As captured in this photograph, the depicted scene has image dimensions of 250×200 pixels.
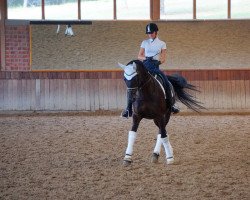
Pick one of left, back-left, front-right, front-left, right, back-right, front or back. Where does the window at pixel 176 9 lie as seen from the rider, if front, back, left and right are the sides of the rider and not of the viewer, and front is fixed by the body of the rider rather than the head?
back

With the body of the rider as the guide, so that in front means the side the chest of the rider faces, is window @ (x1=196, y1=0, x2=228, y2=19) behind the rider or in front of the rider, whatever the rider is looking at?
behind

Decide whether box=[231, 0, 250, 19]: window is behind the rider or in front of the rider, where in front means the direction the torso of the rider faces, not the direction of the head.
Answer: behind

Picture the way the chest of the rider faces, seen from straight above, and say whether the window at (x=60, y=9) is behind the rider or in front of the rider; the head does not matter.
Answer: behind

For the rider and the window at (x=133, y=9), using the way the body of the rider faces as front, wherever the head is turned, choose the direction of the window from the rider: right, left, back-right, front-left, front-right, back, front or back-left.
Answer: back

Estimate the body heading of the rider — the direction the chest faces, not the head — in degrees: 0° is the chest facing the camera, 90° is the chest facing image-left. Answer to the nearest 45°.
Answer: approximately 0°

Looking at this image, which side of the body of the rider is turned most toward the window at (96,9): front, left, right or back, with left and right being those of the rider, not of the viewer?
back
